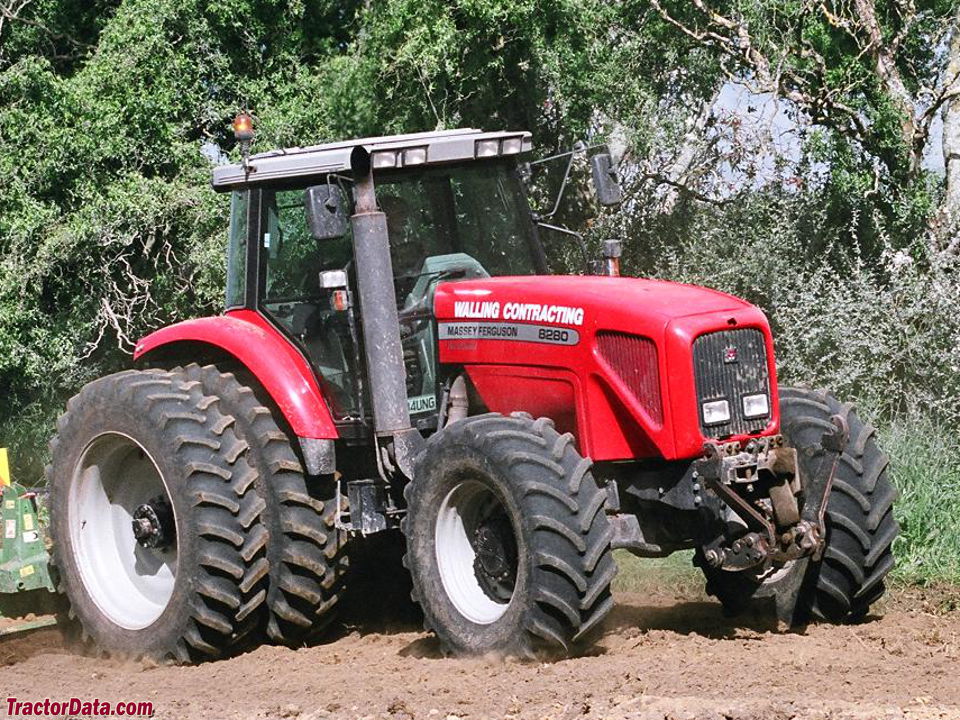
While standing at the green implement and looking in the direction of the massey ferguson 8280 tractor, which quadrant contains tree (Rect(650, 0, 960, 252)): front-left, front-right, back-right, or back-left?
front-left

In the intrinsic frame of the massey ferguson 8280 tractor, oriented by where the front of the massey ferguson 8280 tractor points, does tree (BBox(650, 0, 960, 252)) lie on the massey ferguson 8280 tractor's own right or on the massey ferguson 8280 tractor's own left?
on the massey ferguson 8280 tractor's own left

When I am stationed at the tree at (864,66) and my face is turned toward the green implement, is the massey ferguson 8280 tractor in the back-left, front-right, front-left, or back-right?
front-left

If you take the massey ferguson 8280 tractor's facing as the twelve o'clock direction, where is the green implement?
The green implement is roughly at 5 o'clock from the massey ferguson 8280 tractor.

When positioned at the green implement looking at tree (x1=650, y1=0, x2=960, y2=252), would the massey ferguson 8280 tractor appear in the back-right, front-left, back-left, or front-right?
front-right

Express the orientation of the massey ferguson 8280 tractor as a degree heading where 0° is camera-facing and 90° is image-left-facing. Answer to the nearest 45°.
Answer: approximately 315°
